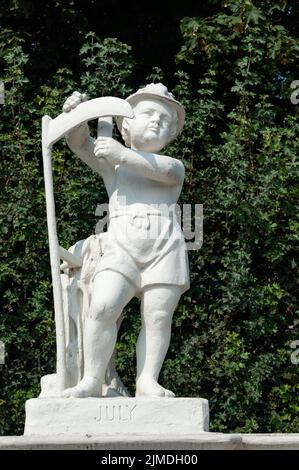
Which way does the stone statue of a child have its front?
toward the camera
